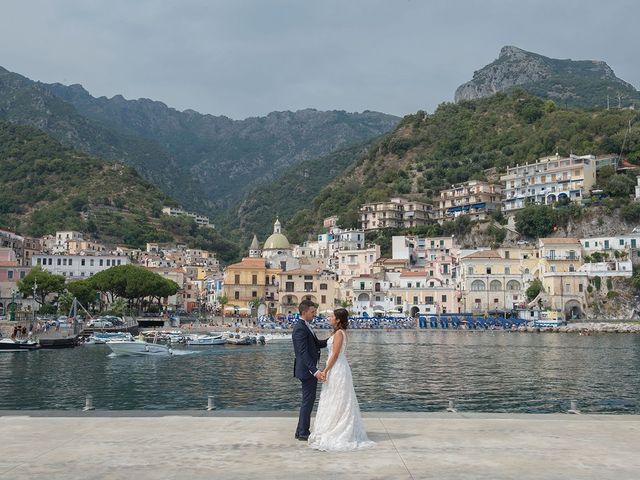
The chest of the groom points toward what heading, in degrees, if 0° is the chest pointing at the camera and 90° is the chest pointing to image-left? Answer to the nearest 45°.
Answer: approximately 270°

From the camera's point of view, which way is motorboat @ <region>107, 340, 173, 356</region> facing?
to the viewer's left

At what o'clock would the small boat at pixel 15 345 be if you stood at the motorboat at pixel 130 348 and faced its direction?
The small boat is roughly at 1 o'clock from the motorboat.

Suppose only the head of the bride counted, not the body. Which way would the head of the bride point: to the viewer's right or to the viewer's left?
to the viewer's left

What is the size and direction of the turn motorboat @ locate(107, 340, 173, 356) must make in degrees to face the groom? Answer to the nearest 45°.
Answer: approximately 90° to its left

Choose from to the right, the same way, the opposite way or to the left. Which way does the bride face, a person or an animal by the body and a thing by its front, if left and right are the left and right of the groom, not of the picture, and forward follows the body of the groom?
the opposite way

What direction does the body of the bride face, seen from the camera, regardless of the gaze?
to the viewer's left

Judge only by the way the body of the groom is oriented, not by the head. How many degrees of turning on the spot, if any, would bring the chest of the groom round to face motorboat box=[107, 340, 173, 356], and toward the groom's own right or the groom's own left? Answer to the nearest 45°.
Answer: approximately 90° to the groom's own left

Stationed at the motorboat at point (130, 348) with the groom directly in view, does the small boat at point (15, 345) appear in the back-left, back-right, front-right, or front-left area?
back-right

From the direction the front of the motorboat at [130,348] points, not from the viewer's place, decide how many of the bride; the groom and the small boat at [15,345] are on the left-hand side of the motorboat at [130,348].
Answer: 2

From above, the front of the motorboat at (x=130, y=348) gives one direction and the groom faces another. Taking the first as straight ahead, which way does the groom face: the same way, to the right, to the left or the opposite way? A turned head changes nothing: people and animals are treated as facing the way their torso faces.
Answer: the opposite way

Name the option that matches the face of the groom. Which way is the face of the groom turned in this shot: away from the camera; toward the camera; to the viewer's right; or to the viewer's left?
to the viewer's right

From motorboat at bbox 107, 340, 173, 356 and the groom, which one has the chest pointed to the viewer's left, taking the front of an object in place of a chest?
the motorboat
